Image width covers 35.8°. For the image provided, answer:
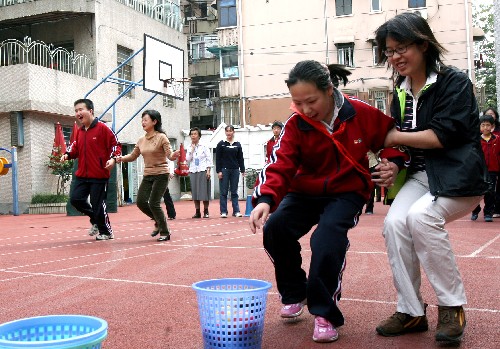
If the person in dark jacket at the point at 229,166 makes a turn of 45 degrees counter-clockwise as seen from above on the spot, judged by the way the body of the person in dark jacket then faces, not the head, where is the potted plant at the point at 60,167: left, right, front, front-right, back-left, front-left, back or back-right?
back

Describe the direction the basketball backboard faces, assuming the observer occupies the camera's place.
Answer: facing the viewer and to the right of the viewer

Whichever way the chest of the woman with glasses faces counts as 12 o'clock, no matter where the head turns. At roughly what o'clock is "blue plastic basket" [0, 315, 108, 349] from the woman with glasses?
The blue plastic basket is roughly at 12 o'clock from the woman with glasses.

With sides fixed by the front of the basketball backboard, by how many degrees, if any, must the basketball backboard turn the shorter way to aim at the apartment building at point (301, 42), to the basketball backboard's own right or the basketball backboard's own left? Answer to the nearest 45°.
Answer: approximately 90° to the basketball backboard's own left

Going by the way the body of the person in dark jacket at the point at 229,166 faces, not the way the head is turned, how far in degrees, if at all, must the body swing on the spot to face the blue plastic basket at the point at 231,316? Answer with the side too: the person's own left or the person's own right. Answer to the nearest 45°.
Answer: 0° — they already face it

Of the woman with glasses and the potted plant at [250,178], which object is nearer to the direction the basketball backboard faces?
the woman with glasses

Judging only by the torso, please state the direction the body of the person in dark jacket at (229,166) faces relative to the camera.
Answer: toward the camera

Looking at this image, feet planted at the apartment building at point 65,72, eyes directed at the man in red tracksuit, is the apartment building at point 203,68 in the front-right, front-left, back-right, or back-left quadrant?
back-left

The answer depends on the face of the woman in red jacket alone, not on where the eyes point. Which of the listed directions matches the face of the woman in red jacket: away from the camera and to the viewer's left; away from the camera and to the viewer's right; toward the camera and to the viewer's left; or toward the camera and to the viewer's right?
toward the camera and to the viewer's left

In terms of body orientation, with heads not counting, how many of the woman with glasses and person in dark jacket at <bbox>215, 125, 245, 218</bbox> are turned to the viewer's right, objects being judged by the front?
0

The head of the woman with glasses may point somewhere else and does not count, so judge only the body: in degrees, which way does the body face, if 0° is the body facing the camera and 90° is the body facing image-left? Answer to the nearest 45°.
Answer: approximately 45°

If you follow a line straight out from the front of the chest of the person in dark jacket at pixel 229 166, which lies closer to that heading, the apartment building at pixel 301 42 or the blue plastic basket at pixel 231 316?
the blue plastic basket

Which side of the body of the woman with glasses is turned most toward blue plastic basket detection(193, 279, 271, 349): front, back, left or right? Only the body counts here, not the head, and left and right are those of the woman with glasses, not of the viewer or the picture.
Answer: front

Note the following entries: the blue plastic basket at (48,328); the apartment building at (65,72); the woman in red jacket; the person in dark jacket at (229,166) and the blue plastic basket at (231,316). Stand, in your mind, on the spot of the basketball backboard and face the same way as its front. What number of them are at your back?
1

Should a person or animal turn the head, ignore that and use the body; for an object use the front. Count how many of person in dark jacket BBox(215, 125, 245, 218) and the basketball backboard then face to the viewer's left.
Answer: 0

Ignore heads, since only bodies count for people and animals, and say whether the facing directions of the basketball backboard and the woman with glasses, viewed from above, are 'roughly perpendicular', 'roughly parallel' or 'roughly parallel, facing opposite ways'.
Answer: roughly perpendicular

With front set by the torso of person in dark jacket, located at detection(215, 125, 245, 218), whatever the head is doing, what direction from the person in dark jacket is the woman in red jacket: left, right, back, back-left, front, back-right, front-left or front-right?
front

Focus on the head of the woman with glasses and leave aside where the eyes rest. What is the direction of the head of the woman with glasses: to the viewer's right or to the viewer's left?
to the viewer's left

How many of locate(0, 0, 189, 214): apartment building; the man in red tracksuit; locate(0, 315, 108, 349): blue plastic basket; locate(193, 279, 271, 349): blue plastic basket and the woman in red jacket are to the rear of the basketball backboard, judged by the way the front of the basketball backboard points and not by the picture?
1
